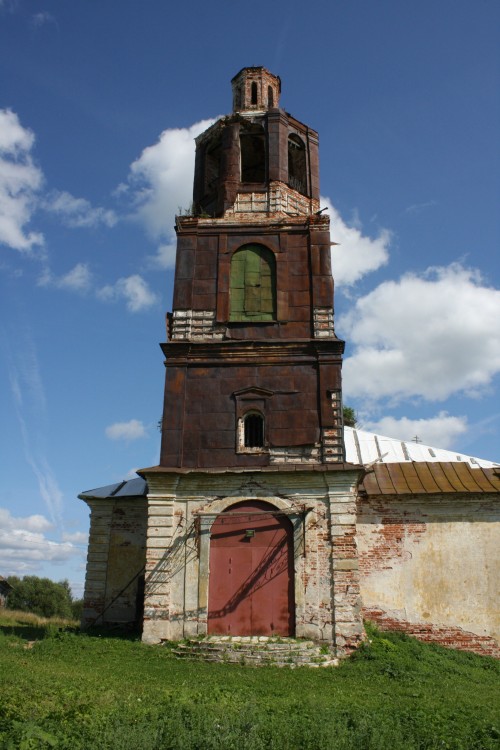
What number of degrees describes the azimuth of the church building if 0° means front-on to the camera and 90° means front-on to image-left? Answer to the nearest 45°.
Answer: approximately 0°

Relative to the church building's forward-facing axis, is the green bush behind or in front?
behind

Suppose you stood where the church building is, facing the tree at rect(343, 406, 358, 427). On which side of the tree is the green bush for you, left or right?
left
